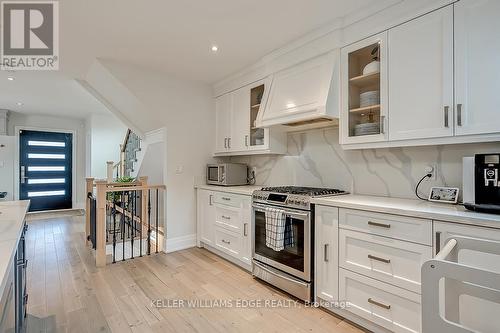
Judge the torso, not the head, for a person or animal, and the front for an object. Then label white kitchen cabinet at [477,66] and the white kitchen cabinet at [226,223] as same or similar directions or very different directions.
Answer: same or similar directions

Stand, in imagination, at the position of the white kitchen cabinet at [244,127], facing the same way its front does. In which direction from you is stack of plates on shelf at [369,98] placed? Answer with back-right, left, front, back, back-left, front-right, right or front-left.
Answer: left

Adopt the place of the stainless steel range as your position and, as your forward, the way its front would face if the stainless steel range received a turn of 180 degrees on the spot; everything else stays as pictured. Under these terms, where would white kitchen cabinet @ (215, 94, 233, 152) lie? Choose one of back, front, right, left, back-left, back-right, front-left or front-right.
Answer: left

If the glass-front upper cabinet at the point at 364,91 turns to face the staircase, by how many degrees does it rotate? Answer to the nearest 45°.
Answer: approximately 45° to its right

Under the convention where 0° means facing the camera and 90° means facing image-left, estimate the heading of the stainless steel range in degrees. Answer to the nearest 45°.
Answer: approximately 45°

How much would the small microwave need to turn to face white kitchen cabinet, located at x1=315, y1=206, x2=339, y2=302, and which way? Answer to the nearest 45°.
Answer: approximately 90° to its left

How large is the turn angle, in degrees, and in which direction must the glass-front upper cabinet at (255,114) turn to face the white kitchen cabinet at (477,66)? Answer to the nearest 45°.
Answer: approximately 90° to its left

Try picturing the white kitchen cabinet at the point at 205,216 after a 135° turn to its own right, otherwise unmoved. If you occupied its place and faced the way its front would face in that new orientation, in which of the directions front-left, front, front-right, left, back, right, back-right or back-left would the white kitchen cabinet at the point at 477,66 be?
back-right

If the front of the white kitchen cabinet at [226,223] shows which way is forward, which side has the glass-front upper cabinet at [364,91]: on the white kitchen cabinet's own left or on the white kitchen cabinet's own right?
on the white kitchen cabinet's own left

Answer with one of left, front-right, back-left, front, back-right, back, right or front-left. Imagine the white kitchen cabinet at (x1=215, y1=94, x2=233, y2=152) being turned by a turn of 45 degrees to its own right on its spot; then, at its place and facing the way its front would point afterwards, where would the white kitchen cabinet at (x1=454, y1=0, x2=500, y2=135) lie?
back-left

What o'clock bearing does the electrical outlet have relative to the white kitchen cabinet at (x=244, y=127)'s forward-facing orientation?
The electrical outlet is roughly at 9 o'clock from the white kitchen cabinet.

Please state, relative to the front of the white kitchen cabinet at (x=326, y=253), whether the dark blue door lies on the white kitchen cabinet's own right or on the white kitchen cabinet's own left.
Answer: on the white kitchen cabinet's own right

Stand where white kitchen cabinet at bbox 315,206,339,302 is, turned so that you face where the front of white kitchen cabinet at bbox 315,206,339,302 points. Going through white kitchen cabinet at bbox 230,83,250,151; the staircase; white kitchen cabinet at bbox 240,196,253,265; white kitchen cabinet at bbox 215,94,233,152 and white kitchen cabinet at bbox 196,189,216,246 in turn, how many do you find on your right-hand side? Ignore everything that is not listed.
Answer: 5
